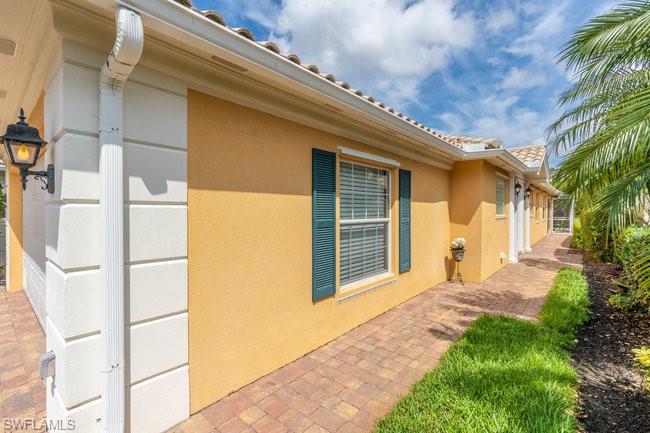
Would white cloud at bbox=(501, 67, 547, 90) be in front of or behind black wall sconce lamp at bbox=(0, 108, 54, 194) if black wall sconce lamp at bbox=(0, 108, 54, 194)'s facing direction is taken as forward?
behind

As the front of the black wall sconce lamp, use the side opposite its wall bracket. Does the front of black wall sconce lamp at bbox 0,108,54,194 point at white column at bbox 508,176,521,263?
no

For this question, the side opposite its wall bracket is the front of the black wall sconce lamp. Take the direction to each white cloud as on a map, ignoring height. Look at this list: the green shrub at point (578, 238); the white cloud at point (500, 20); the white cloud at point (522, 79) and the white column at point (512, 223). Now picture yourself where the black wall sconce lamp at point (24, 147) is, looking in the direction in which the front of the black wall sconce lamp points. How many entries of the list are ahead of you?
0

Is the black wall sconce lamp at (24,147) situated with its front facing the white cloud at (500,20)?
no

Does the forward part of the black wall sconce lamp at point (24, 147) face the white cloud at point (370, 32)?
no

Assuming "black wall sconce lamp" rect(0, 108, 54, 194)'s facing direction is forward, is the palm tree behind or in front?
behind
